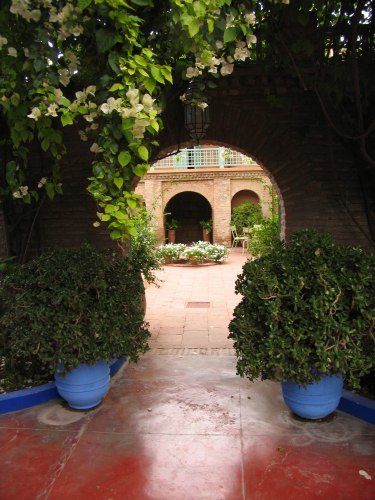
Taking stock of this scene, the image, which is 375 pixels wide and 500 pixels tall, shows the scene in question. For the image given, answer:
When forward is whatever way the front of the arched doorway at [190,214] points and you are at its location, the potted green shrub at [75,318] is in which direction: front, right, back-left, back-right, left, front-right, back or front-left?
front

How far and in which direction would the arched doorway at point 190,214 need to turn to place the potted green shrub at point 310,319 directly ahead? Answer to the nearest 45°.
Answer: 0° — it already faces it

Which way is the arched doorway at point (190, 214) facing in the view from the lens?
facing the viewer

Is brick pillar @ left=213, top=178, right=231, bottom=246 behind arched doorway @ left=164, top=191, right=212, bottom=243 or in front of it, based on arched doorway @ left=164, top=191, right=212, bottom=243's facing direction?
in front

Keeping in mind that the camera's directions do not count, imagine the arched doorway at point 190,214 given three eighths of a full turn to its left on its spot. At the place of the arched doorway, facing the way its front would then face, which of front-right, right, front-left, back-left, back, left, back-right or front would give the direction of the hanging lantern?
back-right

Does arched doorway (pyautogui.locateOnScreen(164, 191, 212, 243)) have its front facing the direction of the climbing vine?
yes

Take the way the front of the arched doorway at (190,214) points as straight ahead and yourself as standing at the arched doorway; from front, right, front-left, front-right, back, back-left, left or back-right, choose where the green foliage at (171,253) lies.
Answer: front

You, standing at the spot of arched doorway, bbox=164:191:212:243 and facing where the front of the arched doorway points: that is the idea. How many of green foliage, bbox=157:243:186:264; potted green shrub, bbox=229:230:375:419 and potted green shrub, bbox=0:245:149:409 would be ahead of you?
3

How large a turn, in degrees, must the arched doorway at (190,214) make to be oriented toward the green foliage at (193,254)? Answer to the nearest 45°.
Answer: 0° — it already faces it

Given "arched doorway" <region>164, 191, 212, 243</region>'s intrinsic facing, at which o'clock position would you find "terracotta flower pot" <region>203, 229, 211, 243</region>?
The terracotta flower pot is roughly at 9 o'clock from the arched doorway.

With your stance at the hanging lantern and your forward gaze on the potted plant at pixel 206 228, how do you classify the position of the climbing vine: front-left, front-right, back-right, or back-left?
back-left
